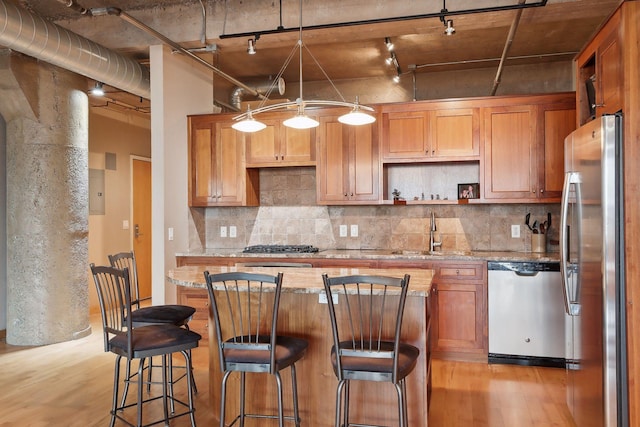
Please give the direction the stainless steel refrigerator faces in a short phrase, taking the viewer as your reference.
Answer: facing to the left of the viewer

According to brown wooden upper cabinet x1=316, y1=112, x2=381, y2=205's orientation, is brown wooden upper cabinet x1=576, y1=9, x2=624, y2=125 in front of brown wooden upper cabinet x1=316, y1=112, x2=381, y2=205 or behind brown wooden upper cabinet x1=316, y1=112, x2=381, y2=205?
in front

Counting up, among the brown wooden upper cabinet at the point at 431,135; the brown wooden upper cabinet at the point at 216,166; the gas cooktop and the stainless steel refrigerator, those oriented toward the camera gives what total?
3

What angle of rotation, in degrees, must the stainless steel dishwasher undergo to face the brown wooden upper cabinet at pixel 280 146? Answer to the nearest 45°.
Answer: approximately 90° to its right

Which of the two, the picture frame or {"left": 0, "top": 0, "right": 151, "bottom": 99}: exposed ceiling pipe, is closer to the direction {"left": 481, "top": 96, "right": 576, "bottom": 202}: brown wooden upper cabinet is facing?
the exposed ceiling pipe

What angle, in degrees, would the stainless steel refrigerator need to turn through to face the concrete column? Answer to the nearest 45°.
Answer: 0° — it already faces it
